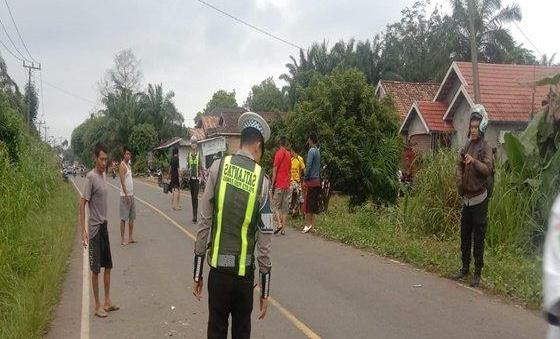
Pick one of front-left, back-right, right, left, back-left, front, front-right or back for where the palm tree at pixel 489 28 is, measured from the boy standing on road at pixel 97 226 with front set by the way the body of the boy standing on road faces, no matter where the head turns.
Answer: left

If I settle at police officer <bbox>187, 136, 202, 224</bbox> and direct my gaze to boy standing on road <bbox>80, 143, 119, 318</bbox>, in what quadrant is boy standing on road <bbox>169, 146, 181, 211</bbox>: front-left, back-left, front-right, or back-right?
back-right

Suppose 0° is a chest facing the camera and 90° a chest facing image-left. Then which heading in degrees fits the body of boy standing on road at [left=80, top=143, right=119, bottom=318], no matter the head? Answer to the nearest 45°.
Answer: approximately 315°

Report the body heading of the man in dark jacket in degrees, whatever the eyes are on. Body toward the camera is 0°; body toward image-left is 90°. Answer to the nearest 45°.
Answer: approximately 45°

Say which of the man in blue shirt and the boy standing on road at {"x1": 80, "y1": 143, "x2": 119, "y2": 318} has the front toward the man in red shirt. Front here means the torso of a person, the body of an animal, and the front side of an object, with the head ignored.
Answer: the man in blue shirt

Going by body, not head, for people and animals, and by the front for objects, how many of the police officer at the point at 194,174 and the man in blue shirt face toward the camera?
1

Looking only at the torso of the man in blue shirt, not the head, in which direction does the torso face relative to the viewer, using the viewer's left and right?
facing to the left of the viewer

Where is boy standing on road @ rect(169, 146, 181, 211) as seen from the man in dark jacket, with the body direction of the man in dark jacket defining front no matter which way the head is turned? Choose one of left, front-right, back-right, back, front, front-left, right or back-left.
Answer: right

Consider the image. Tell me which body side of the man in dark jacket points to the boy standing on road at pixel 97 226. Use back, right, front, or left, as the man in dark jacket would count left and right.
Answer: front

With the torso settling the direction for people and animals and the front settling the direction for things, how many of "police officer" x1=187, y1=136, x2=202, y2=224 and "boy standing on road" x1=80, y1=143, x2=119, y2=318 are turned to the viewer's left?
0
